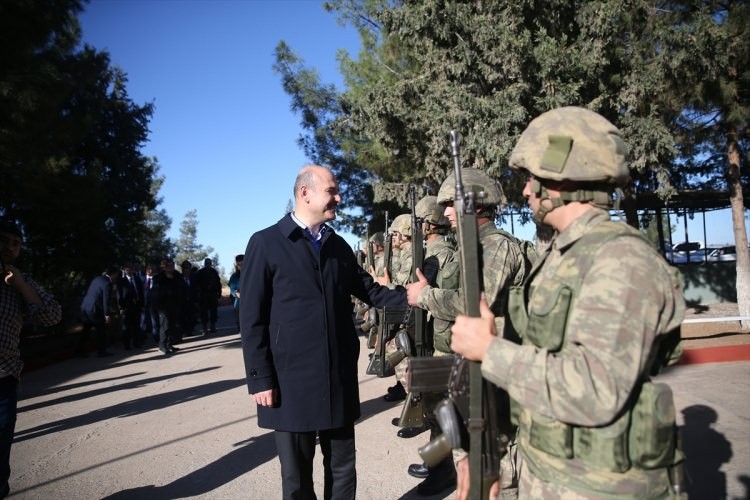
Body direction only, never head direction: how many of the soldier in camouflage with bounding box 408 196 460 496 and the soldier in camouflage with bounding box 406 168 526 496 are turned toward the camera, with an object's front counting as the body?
0

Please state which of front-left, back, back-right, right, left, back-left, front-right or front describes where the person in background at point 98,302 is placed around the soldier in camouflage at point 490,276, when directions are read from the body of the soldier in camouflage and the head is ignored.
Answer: front-right

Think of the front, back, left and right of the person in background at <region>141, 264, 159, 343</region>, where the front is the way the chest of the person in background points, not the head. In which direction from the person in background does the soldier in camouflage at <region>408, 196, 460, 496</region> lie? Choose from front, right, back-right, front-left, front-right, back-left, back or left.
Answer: front

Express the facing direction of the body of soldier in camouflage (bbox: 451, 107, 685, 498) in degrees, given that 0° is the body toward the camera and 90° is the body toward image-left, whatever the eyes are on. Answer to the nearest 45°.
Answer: approximately 90°

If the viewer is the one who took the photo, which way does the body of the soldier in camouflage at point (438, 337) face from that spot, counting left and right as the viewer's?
facing to the left of the viewer

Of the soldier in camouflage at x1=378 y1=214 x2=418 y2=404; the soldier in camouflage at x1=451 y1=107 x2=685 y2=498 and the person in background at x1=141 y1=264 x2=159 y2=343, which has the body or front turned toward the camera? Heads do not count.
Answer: the person in background

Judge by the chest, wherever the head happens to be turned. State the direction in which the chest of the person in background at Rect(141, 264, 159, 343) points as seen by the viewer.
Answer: toward the camera

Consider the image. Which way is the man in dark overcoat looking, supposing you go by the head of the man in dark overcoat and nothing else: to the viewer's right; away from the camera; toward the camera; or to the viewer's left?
to the viewer's right

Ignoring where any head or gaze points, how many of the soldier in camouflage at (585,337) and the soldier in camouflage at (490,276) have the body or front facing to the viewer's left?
2

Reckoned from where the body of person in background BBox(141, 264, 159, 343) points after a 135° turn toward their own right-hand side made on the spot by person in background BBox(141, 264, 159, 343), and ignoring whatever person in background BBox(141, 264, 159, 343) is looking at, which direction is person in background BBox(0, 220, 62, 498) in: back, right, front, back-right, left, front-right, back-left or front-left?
back-left

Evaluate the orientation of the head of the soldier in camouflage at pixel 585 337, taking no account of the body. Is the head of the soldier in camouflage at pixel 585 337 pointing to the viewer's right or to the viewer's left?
to the viewer's left

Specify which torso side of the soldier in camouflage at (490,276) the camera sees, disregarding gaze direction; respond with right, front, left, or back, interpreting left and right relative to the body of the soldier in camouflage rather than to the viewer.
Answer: left

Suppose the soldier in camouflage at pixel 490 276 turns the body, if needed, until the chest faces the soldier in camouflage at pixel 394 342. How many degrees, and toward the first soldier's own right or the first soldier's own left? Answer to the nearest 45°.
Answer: approximately 90° to the first soldier's own right

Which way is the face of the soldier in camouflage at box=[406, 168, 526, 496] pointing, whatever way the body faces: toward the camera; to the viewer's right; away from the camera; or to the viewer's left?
to the viewer's left
